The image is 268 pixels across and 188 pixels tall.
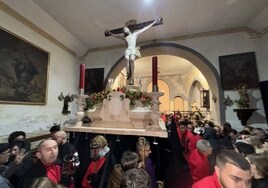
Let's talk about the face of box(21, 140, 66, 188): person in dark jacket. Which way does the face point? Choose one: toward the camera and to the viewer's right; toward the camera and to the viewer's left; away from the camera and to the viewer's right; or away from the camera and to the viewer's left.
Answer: toward the camera and to the viewer's right

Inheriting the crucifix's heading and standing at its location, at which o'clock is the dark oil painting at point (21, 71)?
The dark oil painting is roughly at 2 o'clock from the crucifix.

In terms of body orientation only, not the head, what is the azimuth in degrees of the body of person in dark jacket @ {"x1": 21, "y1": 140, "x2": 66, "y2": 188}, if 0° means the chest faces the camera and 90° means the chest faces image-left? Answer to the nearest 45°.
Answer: approximately 315°

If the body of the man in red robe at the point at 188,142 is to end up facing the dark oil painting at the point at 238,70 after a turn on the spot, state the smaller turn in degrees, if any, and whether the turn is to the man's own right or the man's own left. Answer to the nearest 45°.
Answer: approximately 180°

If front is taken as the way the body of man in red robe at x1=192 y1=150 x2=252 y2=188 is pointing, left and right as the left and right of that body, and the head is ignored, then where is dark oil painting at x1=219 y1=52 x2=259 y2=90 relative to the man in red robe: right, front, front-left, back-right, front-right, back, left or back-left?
back-left
